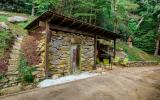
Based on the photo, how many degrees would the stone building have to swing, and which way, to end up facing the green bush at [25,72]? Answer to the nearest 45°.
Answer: approximately 90° to its right

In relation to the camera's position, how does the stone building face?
facing the viewer and to the right of the viewer
